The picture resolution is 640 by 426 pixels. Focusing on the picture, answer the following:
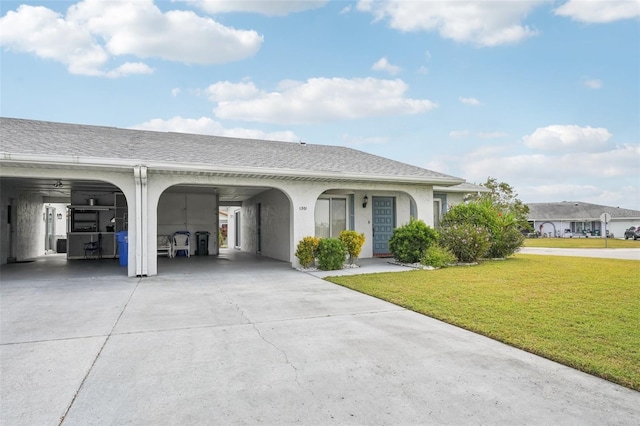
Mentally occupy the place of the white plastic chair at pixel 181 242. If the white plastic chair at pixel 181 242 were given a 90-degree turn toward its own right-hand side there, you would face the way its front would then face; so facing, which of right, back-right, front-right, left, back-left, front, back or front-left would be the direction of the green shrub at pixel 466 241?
back-left

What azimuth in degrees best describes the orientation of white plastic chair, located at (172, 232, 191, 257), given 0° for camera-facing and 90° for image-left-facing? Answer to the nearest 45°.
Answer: approximately 0°

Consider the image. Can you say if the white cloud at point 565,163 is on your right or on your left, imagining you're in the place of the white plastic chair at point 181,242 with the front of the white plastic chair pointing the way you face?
on your left

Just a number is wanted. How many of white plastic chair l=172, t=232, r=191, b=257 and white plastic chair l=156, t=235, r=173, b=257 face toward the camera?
2

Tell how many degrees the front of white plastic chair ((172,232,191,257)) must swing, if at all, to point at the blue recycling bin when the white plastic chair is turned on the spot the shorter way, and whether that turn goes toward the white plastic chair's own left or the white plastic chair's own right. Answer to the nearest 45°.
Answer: approximately 45° to the white plastic chair's own right

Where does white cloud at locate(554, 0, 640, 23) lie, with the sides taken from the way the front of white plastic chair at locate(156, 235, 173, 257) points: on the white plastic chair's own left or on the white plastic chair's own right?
on the white plastic chair's own left
